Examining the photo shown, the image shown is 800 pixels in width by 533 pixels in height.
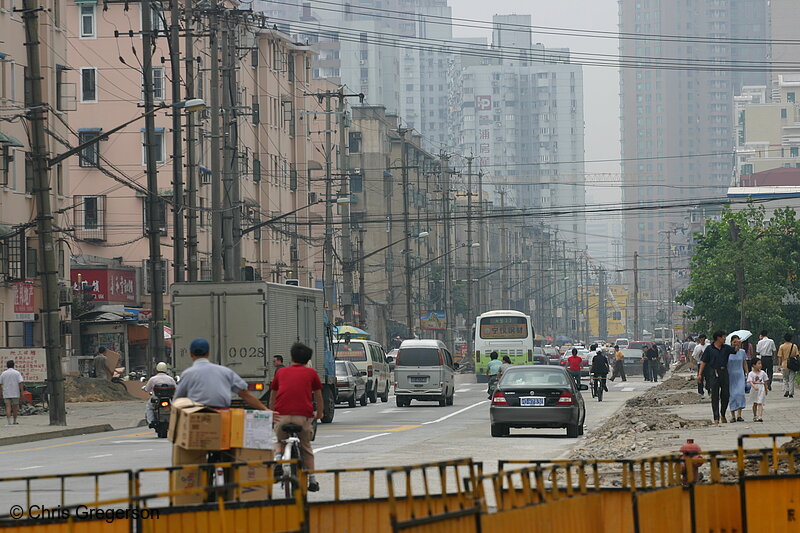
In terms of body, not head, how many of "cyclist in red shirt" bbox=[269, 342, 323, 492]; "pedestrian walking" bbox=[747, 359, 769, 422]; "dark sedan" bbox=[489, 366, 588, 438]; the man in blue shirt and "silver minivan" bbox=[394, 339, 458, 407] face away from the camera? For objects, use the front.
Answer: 4

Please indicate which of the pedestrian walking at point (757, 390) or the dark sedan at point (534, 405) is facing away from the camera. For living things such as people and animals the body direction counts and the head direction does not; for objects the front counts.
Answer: the dark sedan

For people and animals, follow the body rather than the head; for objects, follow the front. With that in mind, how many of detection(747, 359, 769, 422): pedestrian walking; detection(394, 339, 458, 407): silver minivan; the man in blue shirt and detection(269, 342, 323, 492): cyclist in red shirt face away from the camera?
3

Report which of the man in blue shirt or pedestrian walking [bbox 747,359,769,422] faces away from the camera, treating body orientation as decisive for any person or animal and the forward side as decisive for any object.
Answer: the man in blue shirt

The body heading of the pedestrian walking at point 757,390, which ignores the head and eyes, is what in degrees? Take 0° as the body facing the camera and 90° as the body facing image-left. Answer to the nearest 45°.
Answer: approximately 0°

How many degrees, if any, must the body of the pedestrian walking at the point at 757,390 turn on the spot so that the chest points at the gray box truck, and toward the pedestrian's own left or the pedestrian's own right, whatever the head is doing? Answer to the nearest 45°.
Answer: approximately 90° to the pedestrian's own right

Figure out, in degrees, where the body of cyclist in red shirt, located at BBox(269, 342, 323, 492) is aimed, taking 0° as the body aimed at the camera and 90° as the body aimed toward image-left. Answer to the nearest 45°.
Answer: approximately 180°

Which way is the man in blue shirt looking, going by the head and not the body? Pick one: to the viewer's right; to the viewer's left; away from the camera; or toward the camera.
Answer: away from the camera

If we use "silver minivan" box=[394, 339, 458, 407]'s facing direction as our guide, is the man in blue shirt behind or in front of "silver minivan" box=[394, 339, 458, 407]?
behind

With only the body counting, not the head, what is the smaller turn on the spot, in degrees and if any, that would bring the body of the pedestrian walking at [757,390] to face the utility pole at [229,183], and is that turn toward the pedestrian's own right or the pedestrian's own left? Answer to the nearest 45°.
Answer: approximately 135° to the pedestrian's own right

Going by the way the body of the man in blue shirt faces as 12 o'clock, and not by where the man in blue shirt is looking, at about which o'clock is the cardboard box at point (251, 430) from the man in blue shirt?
The cardboard box is roughly at 5 o'clock from the man in blue shirt.

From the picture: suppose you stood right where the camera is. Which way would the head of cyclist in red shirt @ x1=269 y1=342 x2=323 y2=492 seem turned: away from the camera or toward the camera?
away from the camera

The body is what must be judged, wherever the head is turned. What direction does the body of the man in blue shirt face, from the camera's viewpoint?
away from the camera

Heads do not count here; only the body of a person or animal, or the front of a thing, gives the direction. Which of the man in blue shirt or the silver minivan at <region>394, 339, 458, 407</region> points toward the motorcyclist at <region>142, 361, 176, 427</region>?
the man in blue shirt

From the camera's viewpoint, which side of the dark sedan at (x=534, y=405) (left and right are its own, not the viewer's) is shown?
back

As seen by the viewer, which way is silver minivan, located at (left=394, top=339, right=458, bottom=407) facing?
away from the camera
